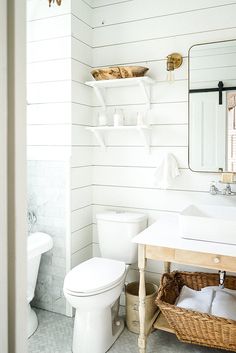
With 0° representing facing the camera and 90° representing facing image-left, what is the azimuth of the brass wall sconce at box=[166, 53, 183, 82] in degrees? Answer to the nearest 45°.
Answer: approximately 45°

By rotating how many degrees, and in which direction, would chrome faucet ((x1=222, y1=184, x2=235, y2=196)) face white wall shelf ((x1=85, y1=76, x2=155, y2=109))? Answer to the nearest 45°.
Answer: approximately 45° to its right

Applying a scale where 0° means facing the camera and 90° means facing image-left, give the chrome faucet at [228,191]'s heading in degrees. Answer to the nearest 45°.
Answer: approximately 45°
